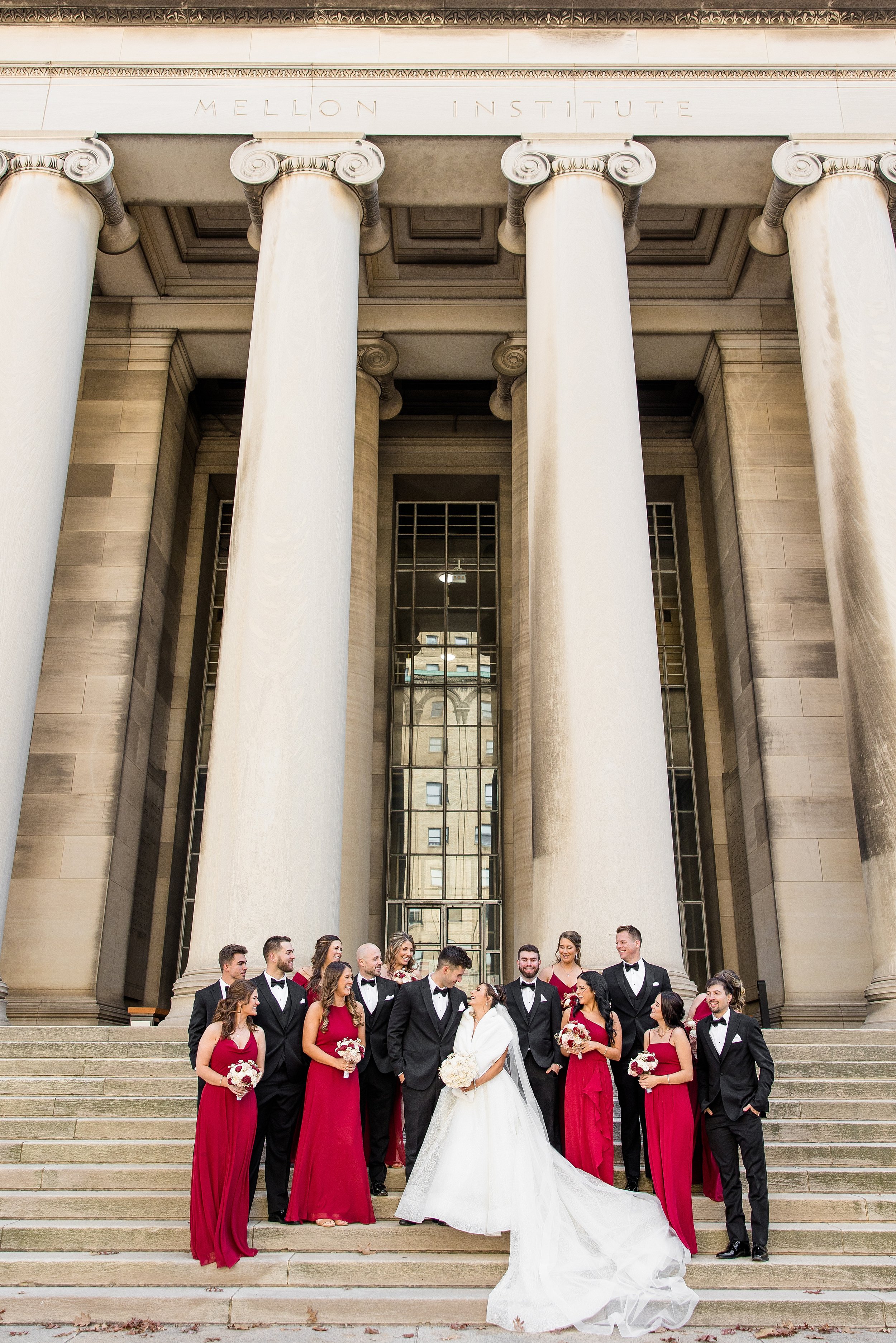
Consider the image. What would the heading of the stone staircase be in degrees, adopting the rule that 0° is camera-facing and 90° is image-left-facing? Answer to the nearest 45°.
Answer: approximately 0°

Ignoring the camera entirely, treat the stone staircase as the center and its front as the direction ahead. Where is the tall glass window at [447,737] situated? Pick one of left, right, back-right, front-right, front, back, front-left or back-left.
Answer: back

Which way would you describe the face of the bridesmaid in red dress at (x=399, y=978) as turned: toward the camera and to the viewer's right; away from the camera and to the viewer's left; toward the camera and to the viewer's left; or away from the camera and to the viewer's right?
toward the camera and to the viewer's right

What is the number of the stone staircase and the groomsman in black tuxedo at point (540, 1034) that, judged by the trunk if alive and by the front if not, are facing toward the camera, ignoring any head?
2

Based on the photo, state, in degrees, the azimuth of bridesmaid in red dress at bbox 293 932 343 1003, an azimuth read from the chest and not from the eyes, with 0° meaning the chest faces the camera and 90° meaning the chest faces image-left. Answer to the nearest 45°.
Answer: approximately 315°

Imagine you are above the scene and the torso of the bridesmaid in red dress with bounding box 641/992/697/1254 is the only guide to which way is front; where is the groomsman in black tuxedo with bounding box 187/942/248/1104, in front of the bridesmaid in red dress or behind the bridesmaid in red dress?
in front

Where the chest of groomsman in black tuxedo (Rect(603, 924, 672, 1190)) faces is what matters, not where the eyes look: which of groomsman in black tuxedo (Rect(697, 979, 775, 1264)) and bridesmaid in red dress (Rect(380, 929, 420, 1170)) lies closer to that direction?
the groomsman in black tuxedo
